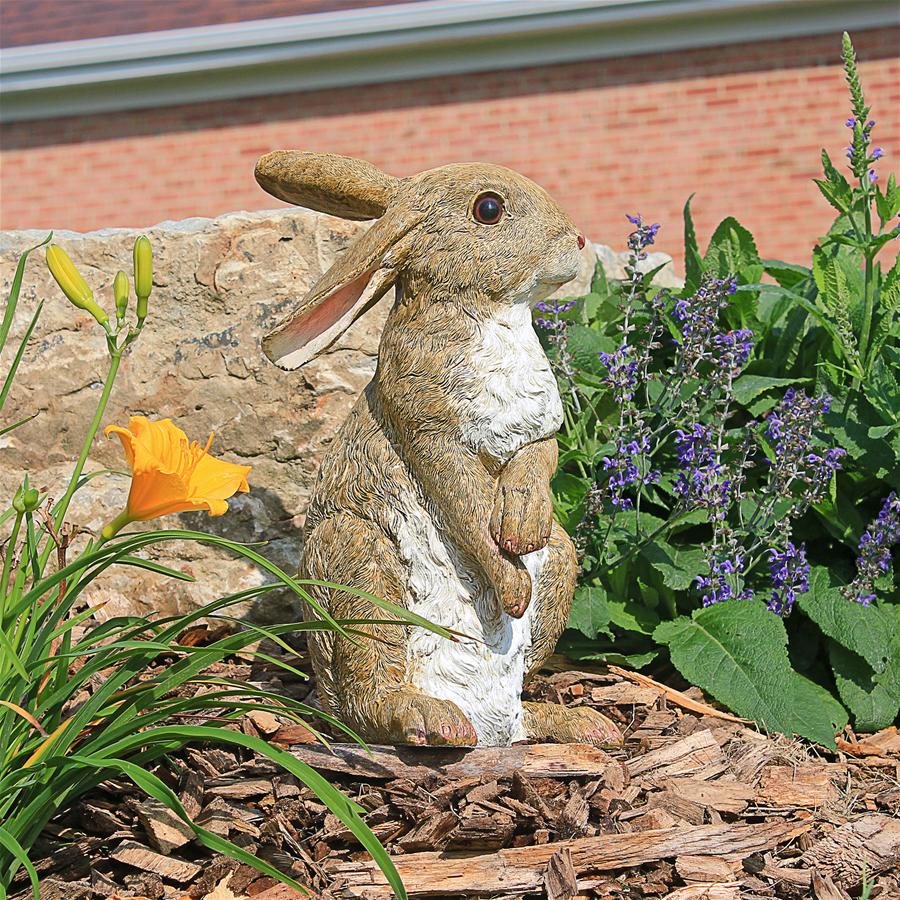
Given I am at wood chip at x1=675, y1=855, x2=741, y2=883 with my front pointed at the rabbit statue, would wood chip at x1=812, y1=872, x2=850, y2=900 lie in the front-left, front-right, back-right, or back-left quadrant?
back-right

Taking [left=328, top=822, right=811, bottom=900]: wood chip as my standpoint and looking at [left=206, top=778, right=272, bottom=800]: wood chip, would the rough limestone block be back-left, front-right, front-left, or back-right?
front-right

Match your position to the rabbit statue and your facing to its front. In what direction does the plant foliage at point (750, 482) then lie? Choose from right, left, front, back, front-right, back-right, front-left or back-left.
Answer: left

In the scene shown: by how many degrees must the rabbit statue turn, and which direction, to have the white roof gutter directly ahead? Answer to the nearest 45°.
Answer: approximately 135° to its left

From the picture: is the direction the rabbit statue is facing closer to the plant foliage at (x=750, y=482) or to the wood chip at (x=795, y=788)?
the wood chip

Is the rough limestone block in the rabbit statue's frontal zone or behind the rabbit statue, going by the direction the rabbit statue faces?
behind

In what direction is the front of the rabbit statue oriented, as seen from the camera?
facing the viewer and to the right of the viewer

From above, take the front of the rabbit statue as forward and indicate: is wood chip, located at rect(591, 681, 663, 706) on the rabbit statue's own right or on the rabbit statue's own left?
on the rabbit statue's own left
